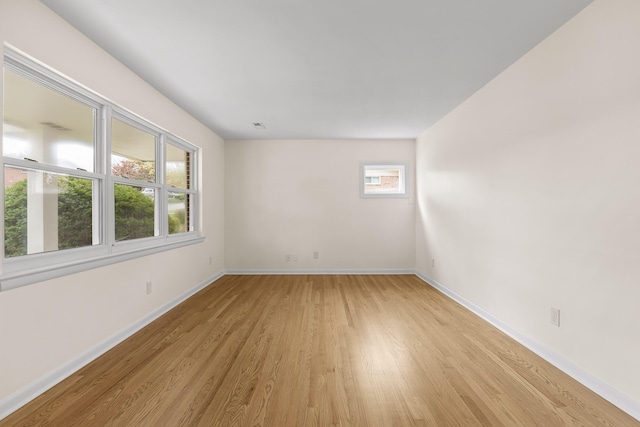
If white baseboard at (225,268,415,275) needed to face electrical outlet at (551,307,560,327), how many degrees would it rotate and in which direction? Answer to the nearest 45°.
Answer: approximately 45° to its left

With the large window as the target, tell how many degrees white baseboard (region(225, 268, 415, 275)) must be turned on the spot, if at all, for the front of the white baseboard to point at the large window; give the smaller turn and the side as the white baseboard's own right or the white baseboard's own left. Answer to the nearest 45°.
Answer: approximately 45° to the white baseboard's own right

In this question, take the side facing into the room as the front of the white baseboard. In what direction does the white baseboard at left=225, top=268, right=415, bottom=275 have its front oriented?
toward the camera

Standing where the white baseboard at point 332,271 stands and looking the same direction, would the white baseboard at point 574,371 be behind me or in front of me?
in front

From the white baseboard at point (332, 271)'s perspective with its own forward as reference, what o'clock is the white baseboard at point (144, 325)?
the white baseboard at point (144, 325) is roughly at 1 o'clock from the white baseboard at point (332, 271).
